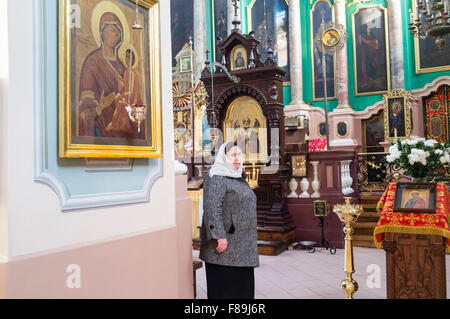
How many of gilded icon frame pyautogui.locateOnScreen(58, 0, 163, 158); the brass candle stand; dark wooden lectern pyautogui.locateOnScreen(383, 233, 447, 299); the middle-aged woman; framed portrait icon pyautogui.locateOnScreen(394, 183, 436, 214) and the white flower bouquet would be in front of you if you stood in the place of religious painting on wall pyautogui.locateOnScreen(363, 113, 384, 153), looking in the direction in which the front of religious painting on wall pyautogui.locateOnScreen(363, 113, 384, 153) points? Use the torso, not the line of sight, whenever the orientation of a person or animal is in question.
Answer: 6

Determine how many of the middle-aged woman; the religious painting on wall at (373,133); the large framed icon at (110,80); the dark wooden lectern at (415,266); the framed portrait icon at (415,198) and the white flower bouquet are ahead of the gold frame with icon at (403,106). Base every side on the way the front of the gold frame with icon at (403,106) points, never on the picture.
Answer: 5

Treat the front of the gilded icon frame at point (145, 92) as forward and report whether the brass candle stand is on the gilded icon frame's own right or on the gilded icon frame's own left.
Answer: on the gilded icon frame's own left

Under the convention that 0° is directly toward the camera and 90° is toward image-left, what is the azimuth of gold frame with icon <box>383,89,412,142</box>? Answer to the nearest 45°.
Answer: approximately 0°

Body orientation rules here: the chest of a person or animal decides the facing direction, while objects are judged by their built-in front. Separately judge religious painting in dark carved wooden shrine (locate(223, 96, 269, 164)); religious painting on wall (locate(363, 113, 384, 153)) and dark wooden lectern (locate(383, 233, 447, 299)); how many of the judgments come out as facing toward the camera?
3

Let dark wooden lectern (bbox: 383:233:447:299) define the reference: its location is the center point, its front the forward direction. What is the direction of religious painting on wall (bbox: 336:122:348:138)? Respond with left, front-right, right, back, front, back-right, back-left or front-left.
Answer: back

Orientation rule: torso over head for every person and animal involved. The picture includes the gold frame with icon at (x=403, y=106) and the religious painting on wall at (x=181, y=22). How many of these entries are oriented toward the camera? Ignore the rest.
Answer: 2

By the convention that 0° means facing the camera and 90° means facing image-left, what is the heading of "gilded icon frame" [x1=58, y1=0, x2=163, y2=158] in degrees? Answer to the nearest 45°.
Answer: approximately 0°

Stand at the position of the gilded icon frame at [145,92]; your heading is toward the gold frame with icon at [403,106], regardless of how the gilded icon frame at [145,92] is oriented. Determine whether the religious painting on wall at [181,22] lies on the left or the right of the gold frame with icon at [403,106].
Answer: left

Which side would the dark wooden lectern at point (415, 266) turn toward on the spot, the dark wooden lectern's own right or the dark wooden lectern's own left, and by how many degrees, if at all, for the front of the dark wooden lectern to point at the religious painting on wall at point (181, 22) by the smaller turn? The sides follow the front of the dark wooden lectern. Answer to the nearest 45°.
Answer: approximately 135° to the dark wooden lectern's own right

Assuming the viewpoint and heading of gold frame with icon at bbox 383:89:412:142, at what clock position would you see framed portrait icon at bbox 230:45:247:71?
The framed portrait icon is roughly at 1 o'clock from the gold frame with icon.

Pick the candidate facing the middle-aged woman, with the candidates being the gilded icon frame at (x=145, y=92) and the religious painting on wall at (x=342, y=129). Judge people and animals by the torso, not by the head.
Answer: the religious painting on wall
